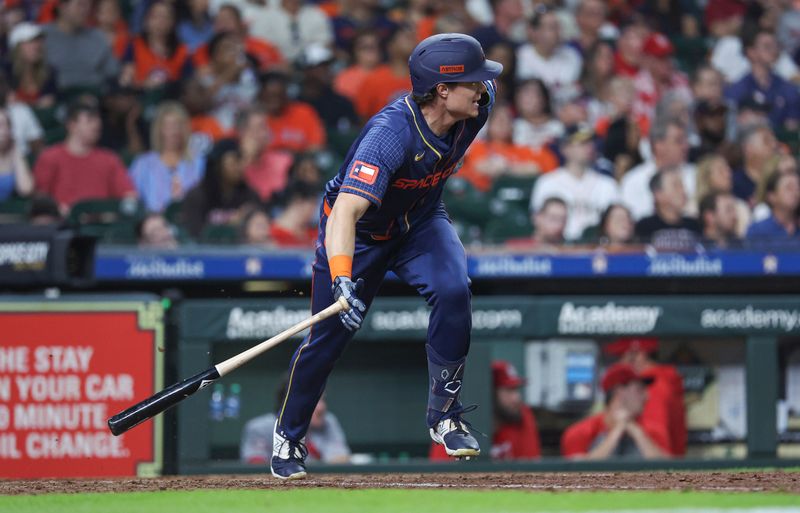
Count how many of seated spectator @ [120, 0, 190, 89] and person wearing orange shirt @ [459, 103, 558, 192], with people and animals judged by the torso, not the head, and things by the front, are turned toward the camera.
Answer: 2

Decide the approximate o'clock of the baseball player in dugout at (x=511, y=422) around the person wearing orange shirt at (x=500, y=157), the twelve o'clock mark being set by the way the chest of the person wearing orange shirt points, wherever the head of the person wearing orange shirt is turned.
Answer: The baseball player in dugout is roughly at 12 o'clock from the person wearing orange shirt.

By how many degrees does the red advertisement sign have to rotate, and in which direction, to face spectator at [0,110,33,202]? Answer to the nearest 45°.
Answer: approximately 180°

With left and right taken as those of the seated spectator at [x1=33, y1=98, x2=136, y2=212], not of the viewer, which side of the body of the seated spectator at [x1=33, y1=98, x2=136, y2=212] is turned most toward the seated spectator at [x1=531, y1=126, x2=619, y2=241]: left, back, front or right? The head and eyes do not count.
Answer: left

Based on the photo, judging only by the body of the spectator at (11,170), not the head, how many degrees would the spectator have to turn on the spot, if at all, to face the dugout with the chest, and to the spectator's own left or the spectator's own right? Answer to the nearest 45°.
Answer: approximately 45° to the spectator's own left

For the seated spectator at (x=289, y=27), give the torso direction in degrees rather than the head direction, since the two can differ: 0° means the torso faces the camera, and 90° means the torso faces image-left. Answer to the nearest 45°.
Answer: approximately 0°

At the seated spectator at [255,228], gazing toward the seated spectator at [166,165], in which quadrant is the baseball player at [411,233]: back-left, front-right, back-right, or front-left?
back-left

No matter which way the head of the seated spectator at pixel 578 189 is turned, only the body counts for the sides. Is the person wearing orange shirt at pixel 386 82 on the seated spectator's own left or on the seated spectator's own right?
on the seated spectator's own right

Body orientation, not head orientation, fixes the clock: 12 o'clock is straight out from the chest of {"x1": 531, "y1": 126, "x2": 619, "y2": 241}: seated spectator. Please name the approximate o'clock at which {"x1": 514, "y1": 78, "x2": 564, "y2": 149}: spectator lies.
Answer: The spectator is roughly at 5 o'clock from the seated spectator.

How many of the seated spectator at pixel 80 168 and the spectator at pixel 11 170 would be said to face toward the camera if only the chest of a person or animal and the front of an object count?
2
